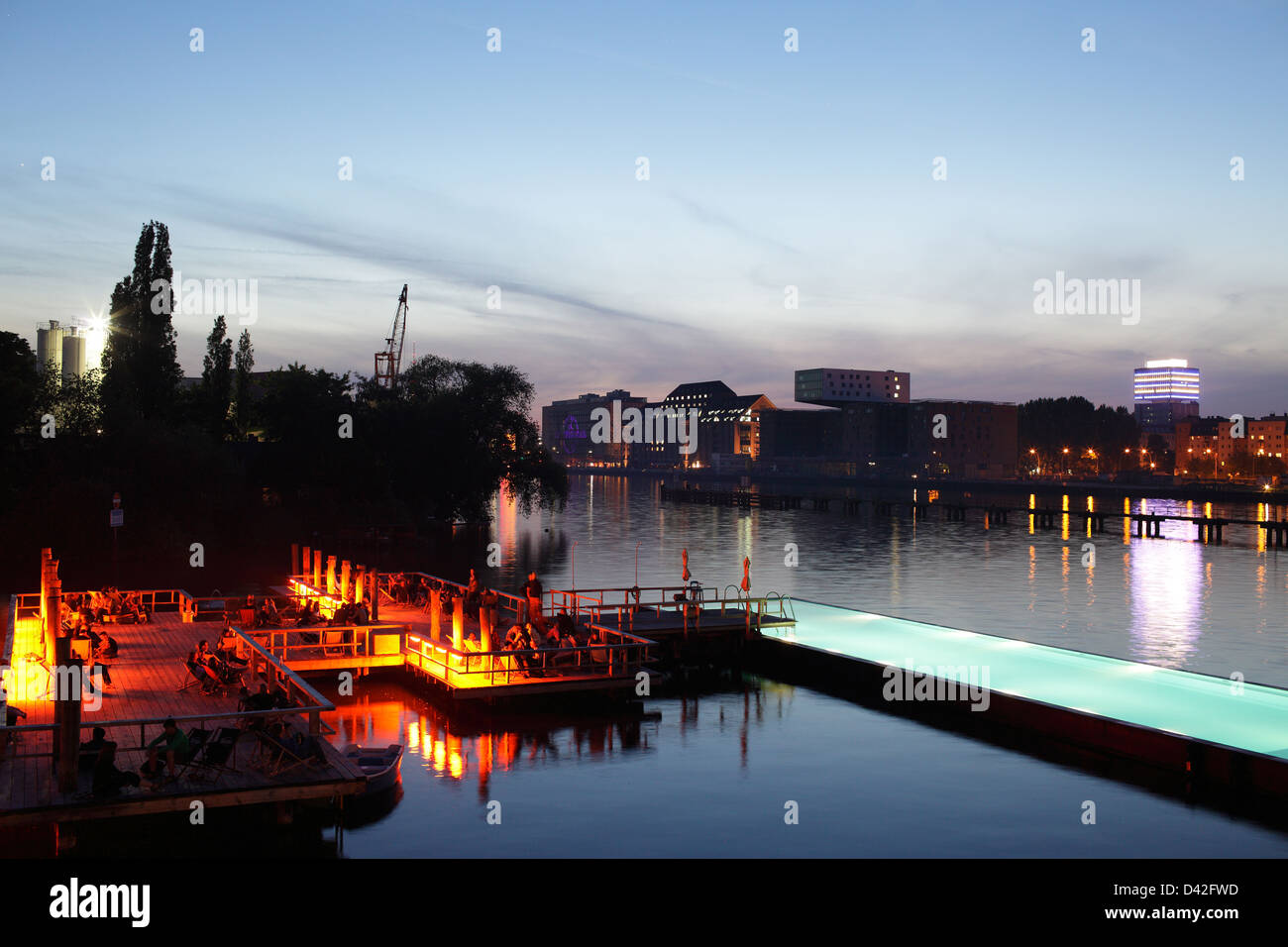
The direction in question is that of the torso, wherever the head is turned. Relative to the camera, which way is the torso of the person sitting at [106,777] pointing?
to the viewer's right

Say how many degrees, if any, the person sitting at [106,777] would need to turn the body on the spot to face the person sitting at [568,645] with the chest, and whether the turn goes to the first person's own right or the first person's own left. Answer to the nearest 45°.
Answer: approximately 45° to the first person's own left

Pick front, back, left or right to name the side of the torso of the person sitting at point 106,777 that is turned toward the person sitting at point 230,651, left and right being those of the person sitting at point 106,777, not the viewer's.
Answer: left

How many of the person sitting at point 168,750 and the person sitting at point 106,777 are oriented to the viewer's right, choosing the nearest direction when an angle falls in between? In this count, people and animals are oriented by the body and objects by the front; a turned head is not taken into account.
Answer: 1
